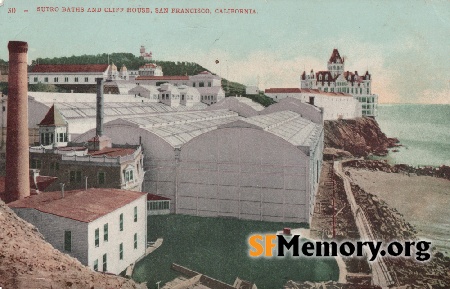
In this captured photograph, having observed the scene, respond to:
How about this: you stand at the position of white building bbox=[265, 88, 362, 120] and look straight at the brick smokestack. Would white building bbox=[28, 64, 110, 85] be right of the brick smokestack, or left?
right
